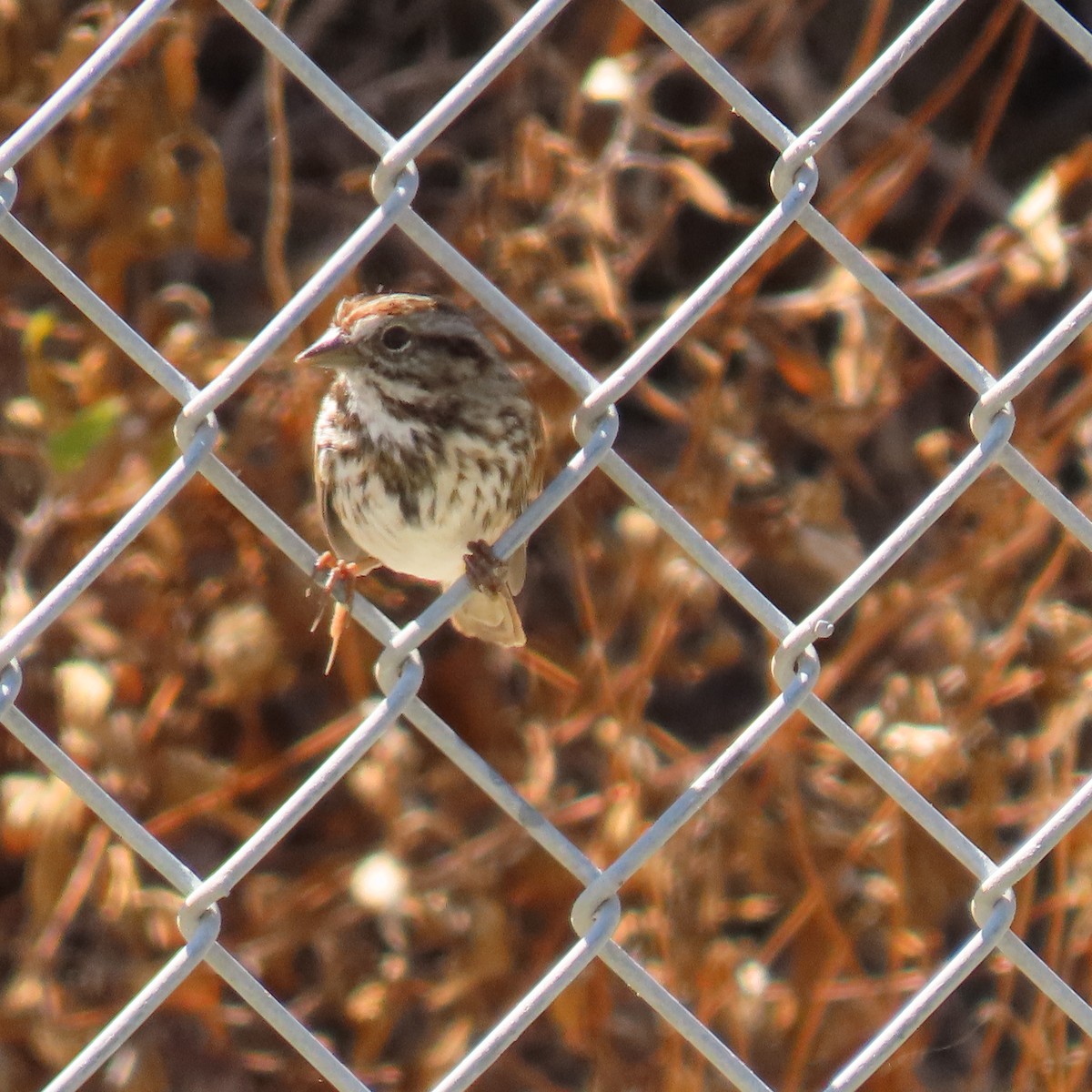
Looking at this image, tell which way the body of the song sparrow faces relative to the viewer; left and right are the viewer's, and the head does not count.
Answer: facing the viewer and to the left of the viewer
